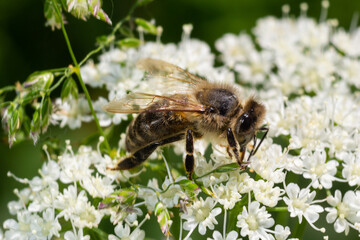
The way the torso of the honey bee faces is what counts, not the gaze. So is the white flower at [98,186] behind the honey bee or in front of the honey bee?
behind

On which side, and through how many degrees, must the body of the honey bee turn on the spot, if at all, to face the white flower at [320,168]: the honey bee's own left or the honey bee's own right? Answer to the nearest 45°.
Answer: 0° — it already faces it

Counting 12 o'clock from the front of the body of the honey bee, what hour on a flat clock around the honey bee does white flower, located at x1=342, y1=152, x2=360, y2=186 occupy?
The white flower is roughly at 12 o'clock from the honey bee.

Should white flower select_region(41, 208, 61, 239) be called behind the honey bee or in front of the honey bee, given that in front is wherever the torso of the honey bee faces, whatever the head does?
behind

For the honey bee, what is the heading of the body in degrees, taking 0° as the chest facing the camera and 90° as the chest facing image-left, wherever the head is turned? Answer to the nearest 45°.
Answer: approximately 270°

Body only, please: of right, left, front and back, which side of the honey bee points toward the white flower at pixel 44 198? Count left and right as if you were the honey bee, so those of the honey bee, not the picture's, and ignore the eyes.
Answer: back

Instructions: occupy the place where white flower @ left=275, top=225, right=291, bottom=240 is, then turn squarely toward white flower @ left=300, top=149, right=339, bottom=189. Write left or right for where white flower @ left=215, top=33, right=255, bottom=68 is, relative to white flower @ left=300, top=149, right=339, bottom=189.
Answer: left

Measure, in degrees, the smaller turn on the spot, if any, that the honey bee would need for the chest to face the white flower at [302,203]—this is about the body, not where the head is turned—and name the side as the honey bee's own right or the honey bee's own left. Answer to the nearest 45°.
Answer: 0° — it already faces it

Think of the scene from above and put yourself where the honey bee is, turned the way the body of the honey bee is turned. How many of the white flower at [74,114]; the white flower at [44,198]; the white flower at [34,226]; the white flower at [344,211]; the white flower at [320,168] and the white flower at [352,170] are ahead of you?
3
